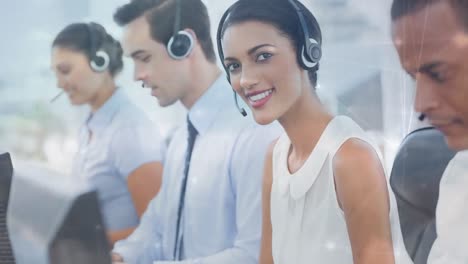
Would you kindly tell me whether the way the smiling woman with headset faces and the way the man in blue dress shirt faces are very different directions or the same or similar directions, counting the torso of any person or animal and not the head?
same or similar directions

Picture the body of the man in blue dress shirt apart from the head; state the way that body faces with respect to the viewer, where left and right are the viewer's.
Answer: facing the viewer and to the left of the viewer

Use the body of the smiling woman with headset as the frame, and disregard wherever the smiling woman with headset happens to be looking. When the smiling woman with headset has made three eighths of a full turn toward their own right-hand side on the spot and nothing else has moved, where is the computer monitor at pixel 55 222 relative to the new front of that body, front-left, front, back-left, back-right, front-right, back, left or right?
left

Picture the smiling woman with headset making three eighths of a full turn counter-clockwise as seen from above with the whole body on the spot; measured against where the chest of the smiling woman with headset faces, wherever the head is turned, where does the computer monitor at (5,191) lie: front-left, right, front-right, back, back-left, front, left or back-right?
back

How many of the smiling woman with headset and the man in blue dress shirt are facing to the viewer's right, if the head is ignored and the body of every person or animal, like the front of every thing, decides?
0
